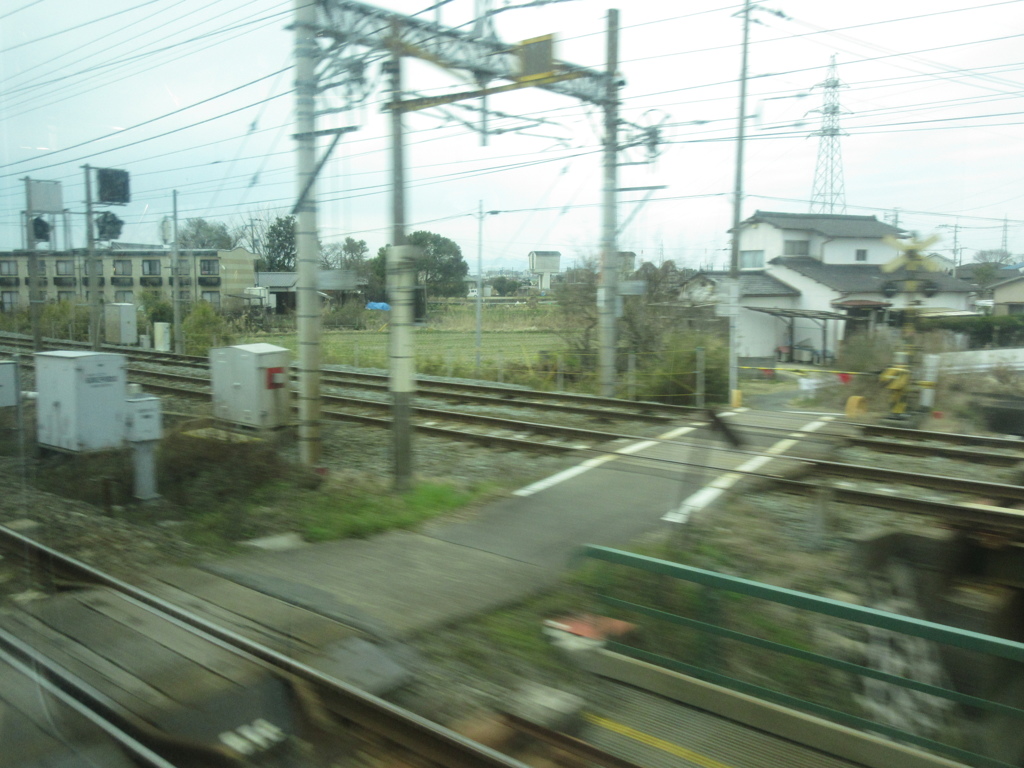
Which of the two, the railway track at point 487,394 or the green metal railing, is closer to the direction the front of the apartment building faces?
the green metal railing

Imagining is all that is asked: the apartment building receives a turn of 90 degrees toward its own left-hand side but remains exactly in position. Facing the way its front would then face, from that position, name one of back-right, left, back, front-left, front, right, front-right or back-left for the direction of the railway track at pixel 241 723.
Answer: right

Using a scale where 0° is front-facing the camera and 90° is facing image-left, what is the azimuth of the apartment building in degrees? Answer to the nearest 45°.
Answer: approximately 0°

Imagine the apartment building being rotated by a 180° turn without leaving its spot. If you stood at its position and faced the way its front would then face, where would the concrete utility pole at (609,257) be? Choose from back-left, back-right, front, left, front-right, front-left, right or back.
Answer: back

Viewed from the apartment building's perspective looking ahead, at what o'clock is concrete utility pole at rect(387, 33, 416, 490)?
The concrete utility pole is roughly at 11 o'clock from the apartment building.

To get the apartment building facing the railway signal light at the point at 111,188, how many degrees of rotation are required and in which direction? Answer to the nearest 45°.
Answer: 0° — it already faces it

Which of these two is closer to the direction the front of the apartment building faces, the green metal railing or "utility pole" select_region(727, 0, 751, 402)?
the green metal railing
